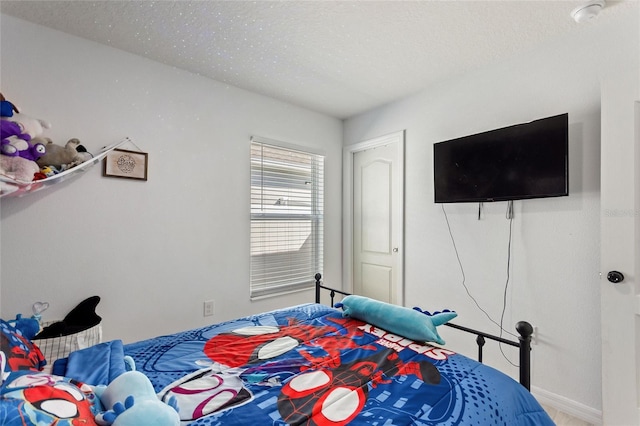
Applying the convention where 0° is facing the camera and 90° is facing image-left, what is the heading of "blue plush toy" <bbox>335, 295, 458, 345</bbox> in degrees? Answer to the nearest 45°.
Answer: approximately 135°

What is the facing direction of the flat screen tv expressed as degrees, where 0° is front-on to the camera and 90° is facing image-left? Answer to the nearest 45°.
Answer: approximately 45°

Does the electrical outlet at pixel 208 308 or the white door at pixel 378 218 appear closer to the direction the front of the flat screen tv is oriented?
the electrical outlet

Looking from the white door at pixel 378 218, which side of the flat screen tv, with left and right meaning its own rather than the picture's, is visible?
right

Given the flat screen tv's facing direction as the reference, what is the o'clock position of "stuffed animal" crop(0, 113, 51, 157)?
The stuffed animal is roughly at 12 o'clock from the flat screen tv.

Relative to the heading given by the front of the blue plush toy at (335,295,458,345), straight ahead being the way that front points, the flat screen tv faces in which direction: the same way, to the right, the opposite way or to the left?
to the left

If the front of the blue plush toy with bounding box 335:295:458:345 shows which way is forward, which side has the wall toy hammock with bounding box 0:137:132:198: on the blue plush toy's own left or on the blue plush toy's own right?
on the blue plush toy's own left
